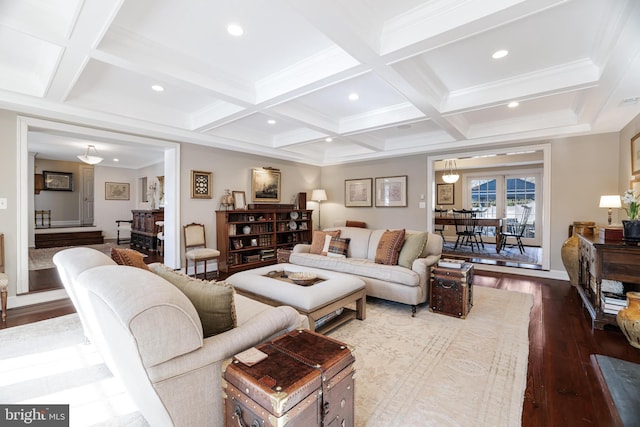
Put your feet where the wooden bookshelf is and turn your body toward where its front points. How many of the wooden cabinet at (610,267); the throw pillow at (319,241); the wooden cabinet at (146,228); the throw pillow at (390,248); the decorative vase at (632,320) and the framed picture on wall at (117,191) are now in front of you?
4

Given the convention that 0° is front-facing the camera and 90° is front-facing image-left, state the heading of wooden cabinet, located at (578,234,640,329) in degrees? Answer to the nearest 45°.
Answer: approximately 90°

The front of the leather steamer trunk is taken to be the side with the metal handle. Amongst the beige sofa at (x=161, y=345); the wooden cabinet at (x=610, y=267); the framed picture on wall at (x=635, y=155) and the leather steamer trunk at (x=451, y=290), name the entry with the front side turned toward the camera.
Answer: the leather steamer trunk

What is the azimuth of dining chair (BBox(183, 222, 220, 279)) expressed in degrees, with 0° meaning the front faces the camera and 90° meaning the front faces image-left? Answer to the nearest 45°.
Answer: approximately 315°

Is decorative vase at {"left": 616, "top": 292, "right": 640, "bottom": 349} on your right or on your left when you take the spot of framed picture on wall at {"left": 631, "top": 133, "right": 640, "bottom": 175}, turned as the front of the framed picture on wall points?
on your left

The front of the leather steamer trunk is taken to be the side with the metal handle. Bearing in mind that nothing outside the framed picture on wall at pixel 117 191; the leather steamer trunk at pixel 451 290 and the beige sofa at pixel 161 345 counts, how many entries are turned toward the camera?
2

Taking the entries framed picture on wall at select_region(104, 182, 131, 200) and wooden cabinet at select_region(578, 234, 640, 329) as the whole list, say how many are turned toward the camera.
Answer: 1

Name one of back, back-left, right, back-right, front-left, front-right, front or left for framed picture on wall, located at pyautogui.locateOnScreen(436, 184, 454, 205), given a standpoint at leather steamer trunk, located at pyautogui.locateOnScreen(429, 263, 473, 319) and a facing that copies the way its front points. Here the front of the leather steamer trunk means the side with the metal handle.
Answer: back

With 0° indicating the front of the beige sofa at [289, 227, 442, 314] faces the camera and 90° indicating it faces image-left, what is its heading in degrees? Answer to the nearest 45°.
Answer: approximately 45°

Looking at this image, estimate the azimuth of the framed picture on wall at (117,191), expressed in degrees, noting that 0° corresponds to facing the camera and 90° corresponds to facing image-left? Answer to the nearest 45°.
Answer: approximately 0°
